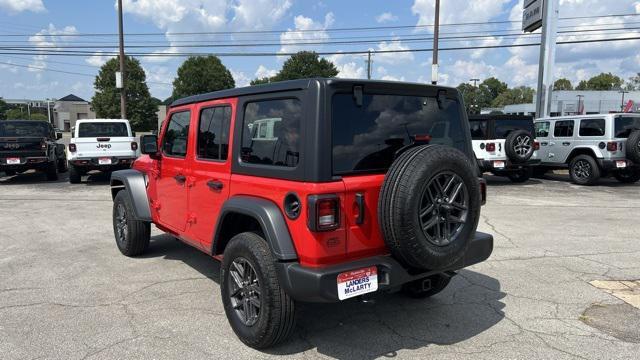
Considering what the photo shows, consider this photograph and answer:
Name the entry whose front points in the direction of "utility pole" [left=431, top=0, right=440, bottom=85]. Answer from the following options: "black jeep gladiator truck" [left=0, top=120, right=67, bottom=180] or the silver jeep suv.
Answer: the silver jeep suv

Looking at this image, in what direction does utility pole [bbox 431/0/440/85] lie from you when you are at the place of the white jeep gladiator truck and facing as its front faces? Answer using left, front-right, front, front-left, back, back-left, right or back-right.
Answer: right

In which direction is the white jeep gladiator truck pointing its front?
away from the camera

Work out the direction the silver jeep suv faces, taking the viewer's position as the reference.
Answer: facing away from the viewer and to the left of the viewer

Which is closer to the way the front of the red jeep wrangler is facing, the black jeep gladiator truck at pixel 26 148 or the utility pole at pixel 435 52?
the black jeep gladiator truck

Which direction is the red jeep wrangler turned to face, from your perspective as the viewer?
facing away from the viewer and to the left of the viewer

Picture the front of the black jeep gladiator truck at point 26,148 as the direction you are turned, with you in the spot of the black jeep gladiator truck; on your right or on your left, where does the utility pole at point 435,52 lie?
on your right

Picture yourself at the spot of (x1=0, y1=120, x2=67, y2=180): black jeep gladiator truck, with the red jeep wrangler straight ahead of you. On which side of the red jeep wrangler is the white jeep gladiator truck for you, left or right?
left

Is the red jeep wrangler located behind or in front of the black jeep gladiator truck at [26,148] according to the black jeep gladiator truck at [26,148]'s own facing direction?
behind

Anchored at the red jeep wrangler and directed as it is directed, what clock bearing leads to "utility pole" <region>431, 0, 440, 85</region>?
The utility pole is roughly at 2 o'clock from the red jeep wrangler.

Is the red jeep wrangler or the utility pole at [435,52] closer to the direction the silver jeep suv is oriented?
the utility pole

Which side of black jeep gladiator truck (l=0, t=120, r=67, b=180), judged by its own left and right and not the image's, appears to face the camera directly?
back

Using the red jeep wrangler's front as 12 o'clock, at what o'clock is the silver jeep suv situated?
The silver jeep suv is roughly at 3 o'clock from the red jeep wrangler.

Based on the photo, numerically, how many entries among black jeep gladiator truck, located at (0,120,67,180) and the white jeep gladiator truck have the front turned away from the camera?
2
